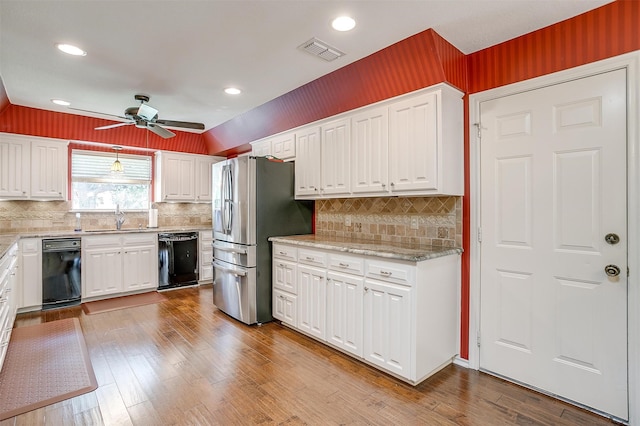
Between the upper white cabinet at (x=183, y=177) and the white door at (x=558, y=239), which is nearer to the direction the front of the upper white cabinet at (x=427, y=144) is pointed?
the upper white cabinet

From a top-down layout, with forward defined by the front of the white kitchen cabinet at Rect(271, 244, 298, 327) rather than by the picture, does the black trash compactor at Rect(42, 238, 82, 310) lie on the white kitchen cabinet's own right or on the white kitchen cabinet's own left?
on the white kitchen cabinet's own right

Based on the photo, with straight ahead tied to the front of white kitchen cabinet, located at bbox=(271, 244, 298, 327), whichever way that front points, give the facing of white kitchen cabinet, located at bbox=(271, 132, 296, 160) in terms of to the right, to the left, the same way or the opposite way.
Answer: the same way

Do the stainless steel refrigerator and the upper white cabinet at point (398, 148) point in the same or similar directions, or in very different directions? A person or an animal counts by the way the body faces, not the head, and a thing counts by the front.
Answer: same or similar directions

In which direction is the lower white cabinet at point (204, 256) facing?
toward the camera

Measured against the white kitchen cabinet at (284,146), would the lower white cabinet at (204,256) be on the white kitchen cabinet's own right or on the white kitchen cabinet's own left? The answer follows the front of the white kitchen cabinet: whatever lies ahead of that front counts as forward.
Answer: on the white kitchen cabinet's own right

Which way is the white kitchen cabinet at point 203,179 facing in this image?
toward the camera

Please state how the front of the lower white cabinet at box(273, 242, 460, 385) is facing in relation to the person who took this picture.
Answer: facing the viewer and to the left of the viewer

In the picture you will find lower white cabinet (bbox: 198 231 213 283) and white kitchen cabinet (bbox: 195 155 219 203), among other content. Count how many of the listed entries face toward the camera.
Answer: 2

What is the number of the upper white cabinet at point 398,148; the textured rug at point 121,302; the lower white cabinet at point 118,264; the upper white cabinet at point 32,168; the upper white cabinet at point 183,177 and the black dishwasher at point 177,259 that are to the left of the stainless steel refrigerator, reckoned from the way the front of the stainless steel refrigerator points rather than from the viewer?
1

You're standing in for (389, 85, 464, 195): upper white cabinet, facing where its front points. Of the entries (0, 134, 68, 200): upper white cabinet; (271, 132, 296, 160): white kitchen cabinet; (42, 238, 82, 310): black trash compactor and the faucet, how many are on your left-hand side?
0

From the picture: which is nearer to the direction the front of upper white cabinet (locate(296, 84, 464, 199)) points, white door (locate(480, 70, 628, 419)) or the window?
the window

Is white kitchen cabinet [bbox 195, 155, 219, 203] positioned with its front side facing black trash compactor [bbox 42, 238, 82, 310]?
no

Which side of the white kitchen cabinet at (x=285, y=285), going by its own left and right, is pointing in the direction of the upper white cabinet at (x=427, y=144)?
left

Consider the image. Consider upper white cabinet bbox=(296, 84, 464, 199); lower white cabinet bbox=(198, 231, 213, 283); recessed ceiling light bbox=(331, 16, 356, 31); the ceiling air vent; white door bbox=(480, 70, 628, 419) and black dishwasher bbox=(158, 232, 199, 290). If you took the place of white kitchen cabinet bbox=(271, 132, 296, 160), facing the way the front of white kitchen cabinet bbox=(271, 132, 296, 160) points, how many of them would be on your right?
2

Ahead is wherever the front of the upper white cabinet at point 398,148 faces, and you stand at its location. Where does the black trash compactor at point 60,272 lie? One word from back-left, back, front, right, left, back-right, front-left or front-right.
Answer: front-right

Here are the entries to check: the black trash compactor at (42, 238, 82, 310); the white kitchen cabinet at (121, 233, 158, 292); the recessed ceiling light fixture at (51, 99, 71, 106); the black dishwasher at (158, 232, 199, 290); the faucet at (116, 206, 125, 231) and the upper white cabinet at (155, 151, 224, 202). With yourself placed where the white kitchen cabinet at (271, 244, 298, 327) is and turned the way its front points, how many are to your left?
0
